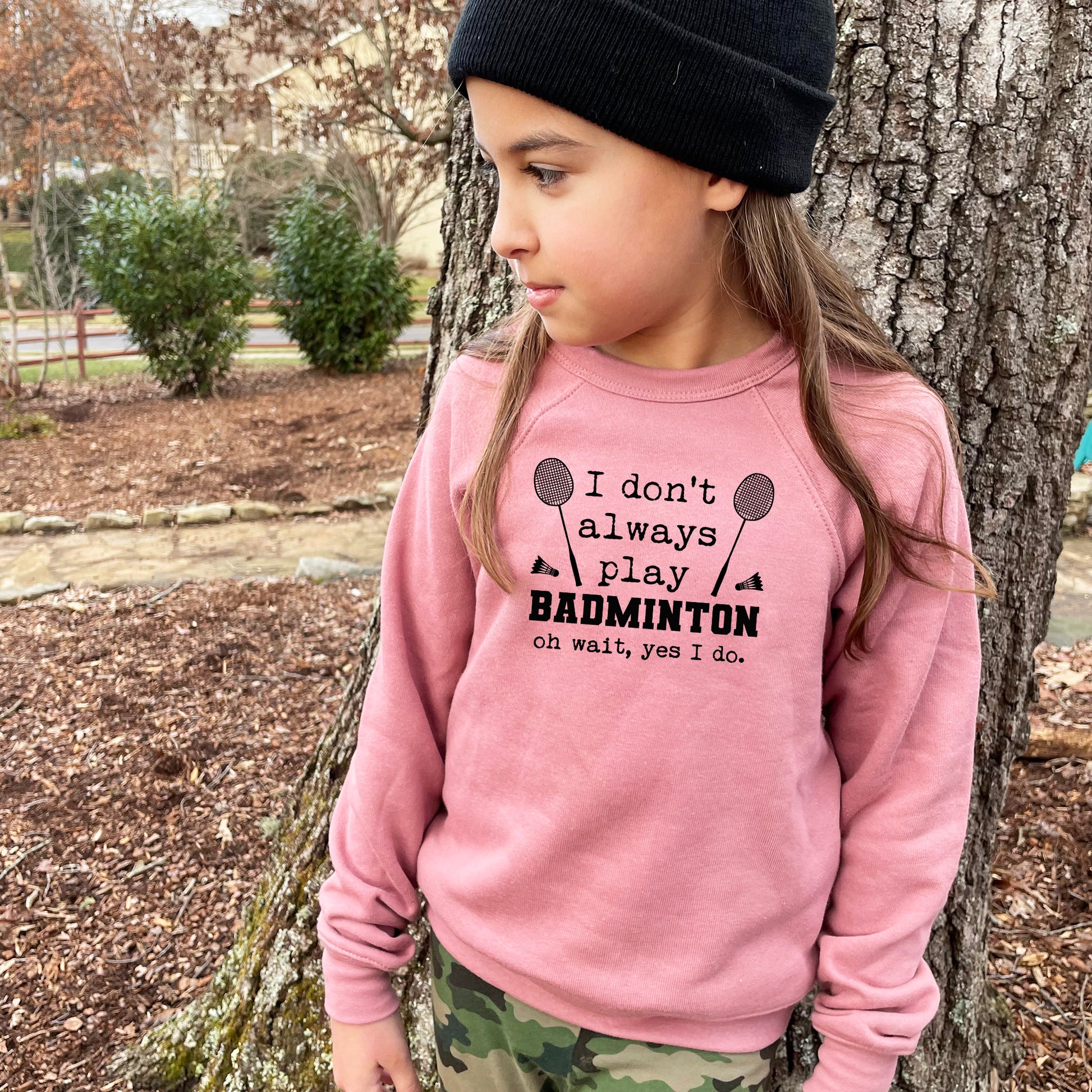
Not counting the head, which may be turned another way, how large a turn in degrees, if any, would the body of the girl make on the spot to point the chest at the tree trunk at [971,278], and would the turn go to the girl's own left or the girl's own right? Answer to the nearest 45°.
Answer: approximately 135° to the girl's own left

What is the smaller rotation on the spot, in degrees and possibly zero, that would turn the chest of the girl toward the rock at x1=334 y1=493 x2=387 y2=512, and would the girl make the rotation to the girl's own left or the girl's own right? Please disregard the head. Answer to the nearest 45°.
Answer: approximately 180°

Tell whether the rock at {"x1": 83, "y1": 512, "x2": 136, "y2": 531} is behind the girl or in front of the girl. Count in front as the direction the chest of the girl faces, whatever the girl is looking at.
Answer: behind

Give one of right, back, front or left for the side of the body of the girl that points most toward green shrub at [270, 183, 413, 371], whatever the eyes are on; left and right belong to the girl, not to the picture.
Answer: back

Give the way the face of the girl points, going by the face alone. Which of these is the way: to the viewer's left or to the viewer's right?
to the viewer's left

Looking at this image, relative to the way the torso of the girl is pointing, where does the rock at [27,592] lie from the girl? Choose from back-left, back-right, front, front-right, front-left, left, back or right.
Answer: back-right

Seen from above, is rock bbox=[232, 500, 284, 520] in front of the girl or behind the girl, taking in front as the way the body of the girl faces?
behind

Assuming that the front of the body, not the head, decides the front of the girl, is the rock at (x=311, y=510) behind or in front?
behind

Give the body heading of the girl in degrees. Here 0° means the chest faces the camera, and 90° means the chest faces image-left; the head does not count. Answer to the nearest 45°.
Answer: approximately 0°

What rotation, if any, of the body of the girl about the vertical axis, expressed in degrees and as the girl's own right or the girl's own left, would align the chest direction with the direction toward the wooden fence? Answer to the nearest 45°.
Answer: approximately 135° to the girl's own right
